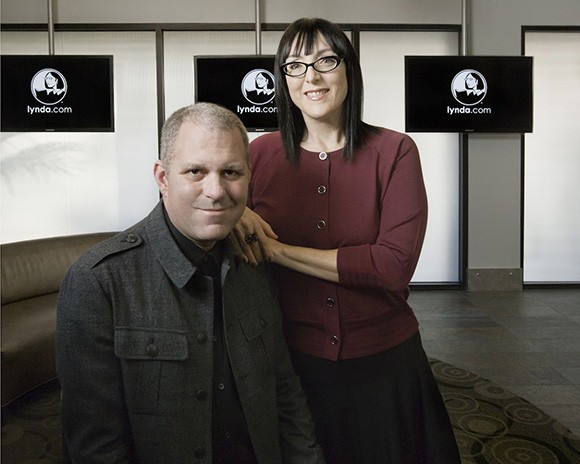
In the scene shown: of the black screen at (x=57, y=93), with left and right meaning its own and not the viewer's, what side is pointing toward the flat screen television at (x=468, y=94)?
left

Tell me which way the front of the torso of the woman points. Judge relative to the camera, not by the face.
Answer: toward the camera

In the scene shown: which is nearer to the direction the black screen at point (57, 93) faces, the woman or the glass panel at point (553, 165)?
the woman

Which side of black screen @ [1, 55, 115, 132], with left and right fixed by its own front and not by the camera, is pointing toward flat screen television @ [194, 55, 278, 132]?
left

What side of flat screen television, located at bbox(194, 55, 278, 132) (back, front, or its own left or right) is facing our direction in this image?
front

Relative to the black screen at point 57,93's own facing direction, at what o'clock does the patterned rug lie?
The patterned rug is roughly at 11 o'clock from the black screen.

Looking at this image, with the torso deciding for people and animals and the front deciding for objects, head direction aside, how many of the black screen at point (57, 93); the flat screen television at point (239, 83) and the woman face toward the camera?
3

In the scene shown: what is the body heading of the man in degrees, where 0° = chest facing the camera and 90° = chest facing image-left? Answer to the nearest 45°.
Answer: approximately 315°

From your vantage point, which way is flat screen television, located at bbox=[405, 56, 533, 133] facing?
toward the camera

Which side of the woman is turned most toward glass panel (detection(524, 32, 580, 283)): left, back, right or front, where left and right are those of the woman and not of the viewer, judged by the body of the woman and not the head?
back

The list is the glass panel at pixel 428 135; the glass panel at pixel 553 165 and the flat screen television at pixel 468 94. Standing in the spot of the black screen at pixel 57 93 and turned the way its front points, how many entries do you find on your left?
3
